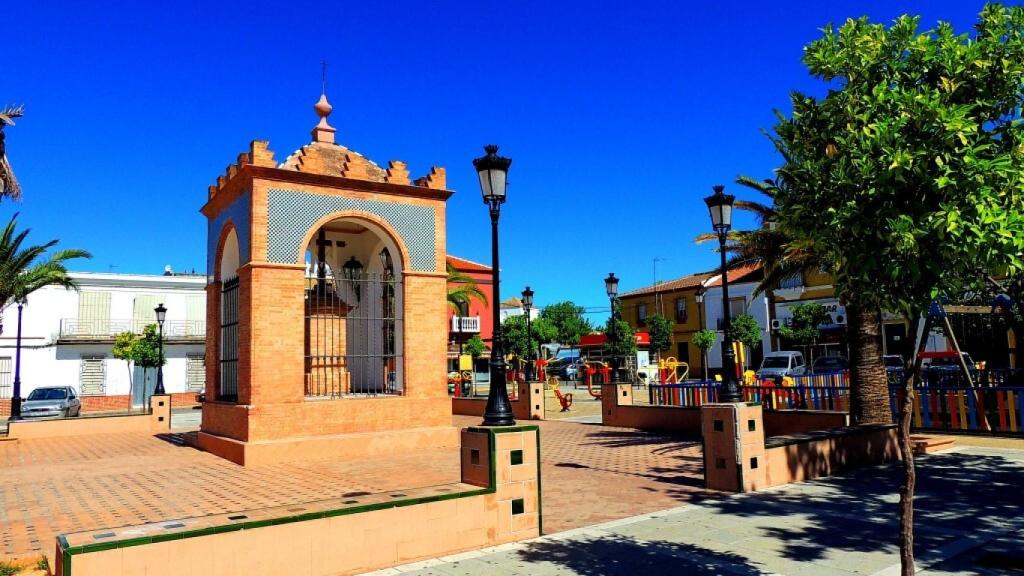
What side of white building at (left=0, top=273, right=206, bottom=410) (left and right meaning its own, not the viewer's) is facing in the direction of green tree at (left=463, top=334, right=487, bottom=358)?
left

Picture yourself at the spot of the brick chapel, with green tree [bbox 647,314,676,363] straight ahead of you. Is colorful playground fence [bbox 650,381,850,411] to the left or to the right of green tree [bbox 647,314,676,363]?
right

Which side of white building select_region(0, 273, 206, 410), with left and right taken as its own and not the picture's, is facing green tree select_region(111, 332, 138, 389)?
front

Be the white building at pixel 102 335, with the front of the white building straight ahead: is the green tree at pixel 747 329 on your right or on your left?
on your left

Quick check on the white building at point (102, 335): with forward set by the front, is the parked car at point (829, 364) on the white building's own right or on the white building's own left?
on the white building's own left

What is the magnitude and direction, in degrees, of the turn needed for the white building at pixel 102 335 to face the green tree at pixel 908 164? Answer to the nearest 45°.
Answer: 0° — it already faces it

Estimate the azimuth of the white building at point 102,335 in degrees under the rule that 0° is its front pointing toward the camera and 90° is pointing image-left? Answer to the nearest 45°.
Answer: approximately 0°

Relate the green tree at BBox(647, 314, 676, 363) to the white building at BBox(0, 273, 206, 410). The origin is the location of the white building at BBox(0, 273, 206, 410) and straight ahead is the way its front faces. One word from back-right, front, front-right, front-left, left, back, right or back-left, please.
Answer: left

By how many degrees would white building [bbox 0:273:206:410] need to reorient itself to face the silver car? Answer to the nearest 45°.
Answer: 0° — it already faces it
